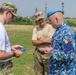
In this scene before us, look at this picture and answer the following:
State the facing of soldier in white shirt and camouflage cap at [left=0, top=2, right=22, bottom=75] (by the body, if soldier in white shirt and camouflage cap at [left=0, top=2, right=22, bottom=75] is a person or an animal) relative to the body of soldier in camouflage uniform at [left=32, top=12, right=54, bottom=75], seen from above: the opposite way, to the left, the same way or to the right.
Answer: to the left

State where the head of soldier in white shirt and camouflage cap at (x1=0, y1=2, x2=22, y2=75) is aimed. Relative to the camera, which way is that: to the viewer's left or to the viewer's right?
to the viewer's right

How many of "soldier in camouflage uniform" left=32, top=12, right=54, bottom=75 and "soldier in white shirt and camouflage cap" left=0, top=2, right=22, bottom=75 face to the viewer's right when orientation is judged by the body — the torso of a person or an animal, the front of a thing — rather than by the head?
1

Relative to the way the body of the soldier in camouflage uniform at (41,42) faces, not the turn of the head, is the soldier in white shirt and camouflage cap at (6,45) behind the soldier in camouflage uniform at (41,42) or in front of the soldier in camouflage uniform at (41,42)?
in front

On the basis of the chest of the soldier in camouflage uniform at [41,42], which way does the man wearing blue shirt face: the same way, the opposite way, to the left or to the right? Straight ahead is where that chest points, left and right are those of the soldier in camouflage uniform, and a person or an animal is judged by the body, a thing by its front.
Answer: to the right

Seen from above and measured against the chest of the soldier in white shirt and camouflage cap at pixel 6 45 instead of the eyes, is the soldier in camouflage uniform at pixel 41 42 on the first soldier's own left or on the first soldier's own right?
on the first soldier's own left

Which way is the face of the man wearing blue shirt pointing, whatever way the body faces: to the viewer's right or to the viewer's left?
to the viewer's left

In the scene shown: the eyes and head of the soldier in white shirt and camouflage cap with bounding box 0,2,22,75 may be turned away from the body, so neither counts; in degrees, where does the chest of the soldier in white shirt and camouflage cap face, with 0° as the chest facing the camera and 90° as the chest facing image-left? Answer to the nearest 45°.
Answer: approximately 270°

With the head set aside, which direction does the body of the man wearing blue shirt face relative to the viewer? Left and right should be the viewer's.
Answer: facing to the left of the viewer

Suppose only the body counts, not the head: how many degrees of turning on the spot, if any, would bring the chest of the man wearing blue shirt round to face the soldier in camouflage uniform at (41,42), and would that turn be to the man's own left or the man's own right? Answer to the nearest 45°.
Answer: approximately 90° to the man's own right

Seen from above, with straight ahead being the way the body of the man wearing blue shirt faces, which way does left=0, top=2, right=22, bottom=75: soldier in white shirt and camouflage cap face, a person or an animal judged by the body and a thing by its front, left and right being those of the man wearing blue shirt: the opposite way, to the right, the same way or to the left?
the opposite way

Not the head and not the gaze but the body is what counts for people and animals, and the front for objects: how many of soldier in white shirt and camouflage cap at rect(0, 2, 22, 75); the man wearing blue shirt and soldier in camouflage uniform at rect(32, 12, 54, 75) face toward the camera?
1
